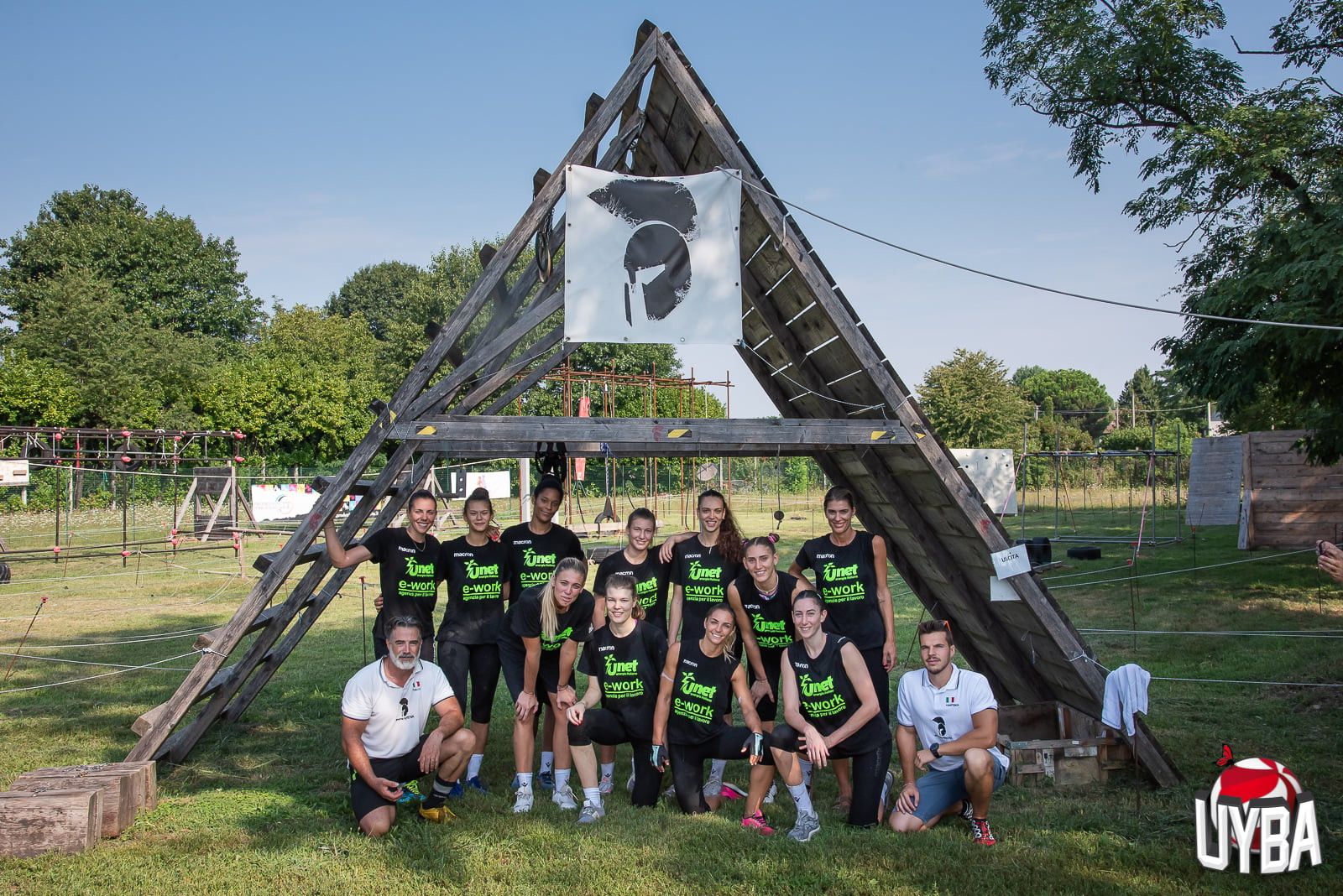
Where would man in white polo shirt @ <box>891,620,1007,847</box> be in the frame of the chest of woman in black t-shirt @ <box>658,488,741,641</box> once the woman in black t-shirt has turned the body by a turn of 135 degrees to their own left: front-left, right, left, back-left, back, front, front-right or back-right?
right

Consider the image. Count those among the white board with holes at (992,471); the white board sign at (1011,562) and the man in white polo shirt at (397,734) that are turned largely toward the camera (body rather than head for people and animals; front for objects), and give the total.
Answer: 3

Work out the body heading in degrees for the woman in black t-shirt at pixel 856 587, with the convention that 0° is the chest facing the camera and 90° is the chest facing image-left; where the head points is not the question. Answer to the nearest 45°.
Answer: approximately 0°

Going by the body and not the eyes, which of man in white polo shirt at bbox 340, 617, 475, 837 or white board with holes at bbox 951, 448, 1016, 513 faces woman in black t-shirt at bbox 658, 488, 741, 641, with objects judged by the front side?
the white board with holes

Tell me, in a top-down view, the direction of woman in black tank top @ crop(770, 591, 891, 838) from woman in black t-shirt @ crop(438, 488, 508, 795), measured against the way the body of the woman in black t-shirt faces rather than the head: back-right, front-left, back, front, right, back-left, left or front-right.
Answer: front-left

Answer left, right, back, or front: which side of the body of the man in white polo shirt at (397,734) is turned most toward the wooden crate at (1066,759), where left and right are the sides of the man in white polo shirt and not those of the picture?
left

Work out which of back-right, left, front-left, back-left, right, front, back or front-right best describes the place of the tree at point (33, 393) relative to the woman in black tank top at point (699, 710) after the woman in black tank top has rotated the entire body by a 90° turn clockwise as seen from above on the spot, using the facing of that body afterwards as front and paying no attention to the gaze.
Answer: front-right

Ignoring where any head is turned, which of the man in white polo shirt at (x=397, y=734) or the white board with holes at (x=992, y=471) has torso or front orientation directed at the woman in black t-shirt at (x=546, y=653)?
the white board with holes

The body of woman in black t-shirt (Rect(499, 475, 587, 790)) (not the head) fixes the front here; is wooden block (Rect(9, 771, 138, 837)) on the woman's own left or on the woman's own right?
on the woman's own right

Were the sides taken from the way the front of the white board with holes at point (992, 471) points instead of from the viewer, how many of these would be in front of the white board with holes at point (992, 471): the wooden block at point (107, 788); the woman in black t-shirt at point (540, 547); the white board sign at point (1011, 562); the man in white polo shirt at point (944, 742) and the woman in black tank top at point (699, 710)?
5

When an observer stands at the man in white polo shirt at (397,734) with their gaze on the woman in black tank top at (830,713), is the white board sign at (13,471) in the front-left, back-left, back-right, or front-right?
back-left

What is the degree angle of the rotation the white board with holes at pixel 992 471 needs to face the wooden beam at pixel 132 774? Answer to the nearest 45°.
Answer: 0° — it already faces it
